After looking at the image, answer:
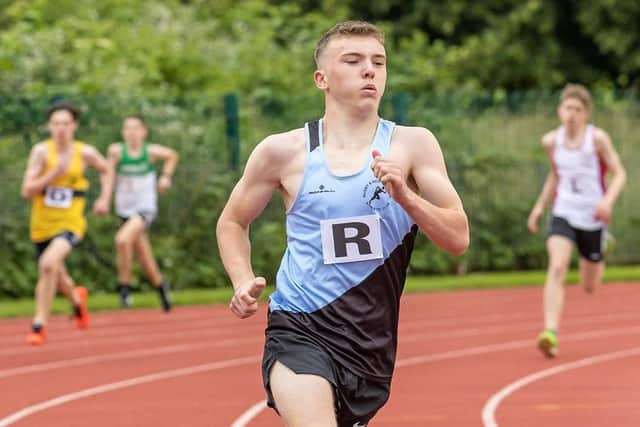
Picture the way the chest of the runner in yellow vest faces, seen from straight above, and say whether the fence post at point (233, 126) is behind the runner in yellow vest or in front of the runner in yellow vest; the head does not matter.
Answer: behind

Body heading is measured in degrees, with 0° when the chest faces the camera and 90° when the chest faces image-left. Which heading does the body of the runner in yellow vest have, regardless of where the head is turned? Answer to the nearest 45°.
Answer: approximately 0°
